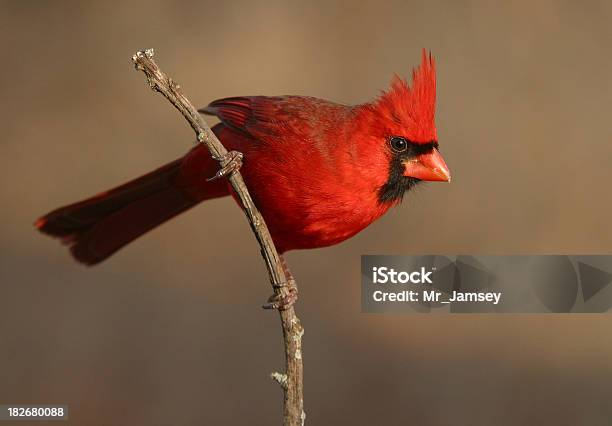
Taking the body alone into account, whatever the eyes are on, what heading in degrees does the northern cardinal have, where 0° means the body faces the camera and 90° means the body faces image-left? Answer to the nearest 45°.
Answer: approximately 270°
